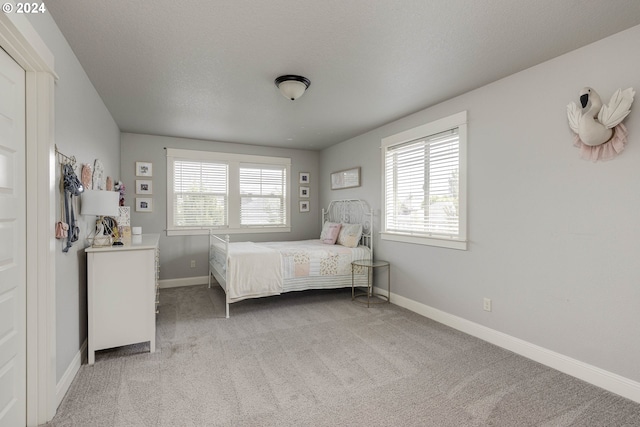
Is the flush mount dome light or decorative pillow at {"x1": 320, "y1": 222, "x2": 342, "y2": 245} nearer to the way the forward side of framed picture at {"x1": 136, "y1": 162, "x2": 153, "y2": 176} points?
the flush mount dome light

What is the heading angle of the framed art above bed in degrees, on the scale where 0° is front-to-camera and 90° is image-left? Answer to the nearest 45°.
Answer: approximately 45°

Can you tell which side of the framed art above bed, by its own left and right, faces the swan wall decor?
left

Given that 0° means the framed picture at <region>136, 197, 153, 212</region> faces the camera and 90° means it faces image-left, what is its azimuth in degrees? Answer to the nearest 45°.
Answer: approximately 0°

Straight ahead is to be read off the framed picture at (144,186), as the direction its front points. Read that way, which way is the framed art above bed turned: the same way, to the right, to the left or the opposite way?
to the right

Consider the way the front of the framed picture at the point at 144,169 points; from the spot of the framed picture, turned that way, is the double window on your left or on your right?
on your left

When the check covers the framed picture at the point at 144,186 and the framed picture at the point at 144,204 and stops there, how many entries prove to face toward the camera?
2

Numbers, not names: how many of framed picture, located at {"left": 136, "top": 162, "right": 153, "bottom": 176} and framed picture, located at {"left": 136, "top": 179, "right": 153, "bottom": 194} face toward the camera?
2

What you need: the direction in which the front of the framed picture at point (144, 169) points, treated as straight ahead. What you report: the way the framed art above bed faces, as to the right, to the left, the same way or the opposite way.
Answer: to the right
